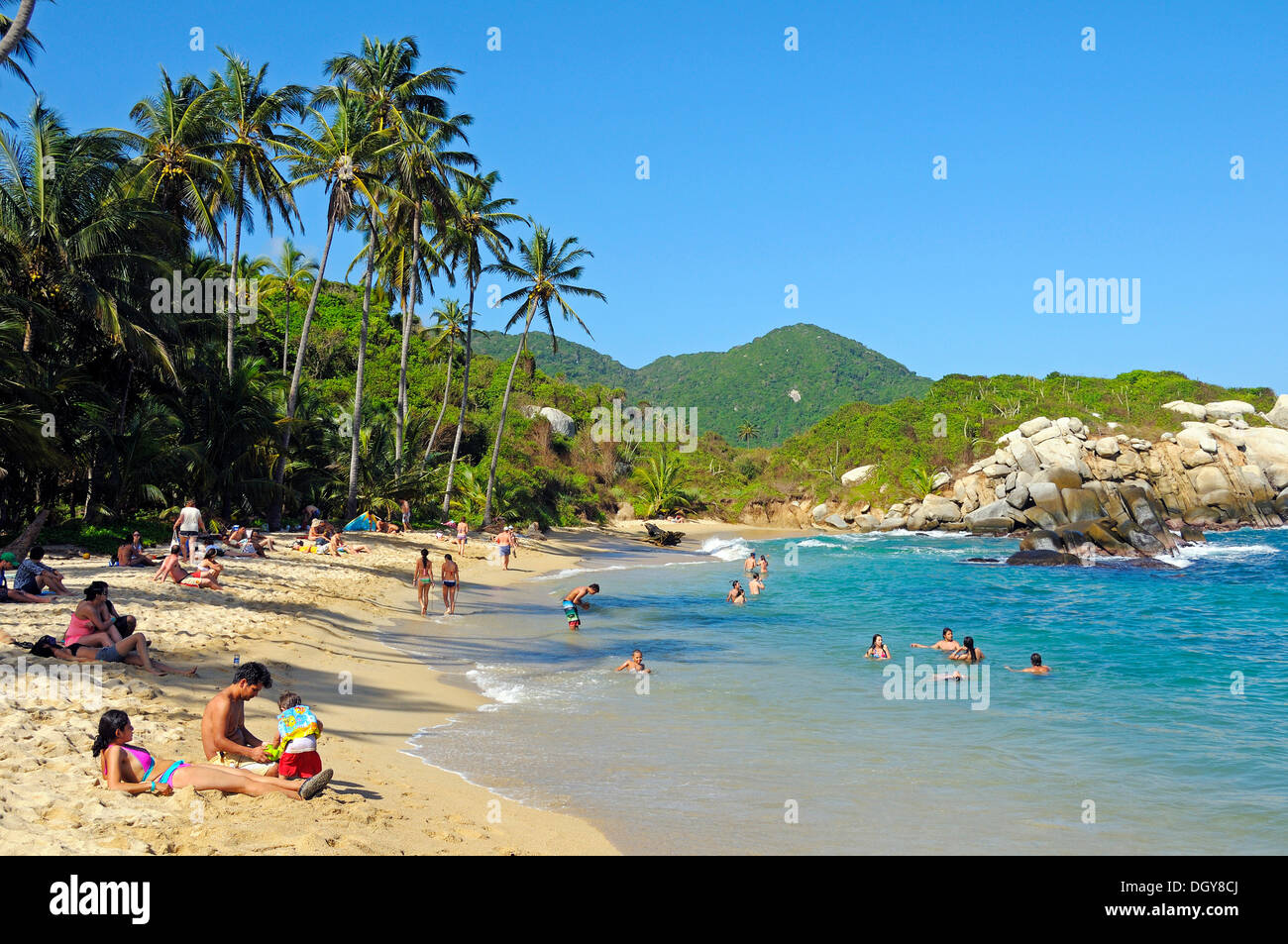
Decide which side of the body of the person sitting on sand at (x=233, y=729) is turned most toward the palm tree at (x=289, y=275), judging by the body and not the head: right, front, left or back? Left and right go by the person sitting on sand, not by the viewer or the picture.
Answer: left

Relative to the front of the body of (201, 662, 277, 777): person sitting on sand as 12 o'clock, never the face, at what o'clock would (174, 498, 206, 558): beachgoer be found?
The beachgoer is roughly at 9 o'clock from the person sitting on sand.

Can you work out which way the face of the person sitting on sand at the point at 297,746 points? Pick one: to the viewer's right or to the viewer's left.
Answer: to the viewer's left

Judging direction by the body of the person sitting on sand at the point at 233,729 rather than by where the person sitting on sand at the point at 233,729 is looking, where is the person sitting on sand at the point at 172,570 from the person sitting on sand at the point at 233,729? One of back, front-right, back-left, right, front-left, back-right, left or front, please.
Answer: left

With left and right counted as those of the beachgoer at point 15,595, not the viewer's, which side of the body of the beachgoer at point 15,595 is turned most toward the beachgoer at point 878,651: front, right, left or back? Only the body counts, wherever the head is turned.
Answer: front

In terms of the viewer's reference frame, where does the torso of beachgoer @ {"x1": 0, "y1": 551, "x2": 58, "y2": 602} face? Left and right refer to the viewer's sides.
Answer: facing to the right of the viewer

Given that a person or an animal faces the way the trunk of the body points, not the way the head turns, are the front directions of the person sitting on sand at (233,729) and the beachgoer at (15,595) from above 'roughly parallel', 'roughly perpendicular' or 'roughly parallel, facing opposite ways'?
roughly parallel

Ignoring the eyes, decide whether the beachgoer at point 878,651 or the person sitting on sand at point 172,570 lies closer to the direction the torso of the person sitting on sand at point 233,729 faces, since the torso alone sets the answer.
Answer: the beachgoer

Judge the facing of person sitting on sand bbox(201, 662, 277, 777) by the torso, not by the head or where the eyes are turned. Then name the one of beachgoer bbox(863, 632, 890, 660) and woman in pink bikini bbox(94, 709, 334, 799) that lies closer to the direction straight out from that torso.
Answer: the beachgoer

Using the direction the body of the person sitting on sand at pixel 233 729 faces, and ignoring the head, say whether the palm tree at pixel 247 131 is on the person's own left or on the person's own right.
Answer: on the person's own left

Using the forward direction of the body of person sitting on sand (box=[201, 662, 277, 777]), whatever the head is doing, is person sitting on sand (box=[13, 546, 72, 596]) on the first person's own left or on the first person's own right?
on the first person's own left

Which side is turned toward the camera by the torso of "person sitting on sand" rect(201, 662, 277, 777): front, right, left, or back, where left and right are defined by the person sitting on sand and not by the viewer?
right

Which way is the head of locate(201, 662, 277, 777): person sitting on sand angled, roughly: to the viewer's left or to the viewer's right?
to the viewer's right
